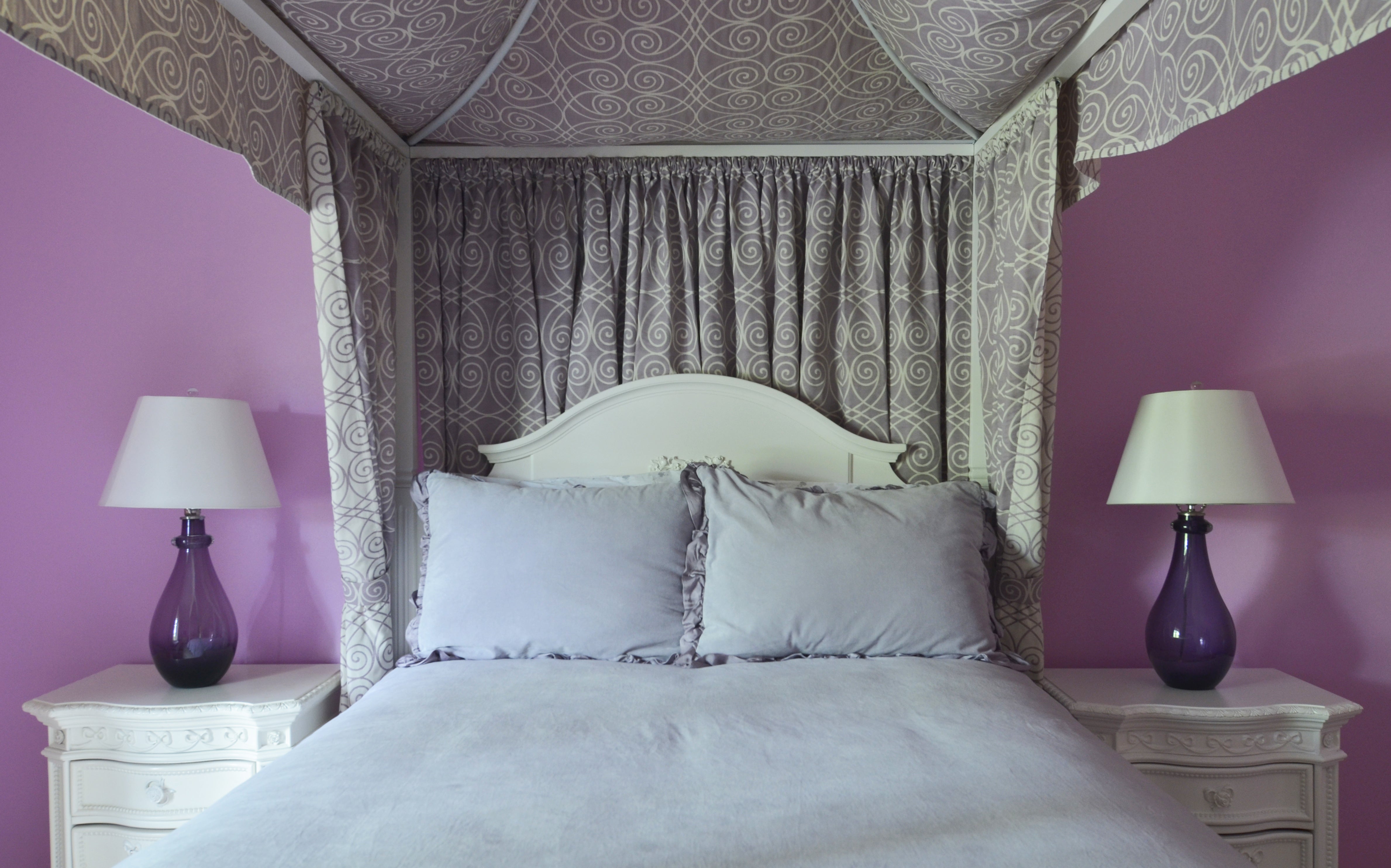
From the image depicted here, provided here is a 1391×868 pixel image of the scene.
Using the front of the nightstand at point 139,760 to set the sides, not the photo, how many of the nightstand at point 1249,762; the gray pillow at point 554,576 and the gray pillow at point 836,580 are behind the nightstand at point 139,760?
0

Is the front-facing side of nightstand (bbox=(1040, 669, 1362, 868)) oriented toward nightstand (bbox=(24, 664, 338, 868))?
no

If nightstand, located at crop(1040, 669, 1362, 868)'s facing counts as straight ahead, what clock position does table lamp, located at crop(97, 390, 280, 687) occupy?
The table lamp is roughly at 2 o'clock from the nightstand.

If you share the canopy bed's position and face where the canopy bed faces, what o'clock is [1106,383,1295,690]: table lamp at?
The table lamp is roughly at 9 o'clock from the canopy bed.

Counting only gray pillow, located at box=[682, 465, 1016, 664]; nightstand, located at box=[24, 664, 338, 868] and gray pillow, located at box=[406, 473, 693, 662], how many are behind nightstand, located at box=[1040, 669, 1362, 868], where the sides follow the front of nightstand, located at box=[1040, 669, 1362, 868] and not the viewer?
0

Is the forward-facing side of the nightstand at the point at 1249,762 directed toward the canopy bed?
no

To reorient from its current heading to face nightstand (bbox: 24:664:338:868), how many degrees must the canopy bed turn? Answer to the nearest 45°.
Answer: approximately 90° to its right

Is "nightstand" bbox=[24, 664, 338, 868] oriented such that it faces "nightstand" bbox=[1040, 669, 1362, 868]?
no

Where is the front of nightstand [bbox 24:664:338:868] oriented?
toward the camera

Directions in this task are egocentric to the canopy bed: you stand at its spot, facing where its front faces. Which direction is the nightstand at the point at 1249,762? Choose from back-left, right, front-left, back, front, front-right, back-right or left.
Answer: left

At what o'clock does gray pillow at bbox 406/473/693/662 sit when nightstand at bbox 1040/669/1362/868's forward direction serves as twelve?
The gray pillow is roughly at 2 o'clock from the nightstand.

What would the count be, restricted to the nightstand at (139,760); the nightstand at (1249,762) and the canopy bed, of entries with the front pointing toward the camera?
3

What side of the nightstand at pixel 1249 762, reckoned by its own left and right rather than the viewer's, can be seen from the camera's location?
front

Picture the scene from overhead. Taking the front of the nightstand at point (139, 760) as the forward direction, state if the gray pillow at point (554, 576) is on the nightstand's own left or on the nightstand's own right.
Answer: on the nightstand's own left

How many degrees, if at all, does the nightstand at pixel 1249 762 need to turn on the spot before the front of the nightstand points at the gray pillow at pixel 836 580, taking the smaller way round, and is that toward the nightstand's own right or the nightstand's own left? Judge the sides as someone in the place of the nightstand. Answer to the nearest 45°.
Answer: approximately 45° to the nightstand's own right
